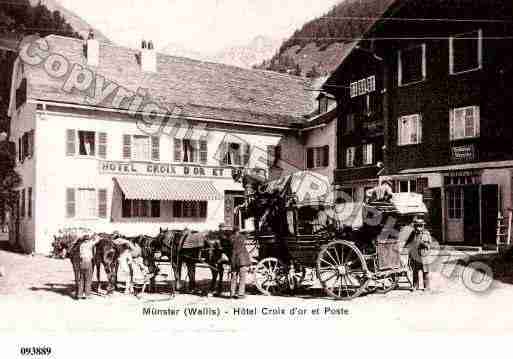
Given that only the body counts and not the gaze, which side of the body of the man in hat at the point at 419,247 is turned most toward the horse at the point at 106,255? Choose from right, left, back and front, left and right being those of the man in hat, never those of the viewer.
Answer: right

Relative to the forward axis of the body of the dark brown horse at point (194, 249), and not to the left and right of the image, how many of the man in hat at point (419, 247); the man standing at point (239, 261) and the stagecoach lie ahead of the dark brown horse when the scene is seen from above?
0

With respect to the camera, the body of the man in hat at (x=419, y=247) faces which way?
toward the camera

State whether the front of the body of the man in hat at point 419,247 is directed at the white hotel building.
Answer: no

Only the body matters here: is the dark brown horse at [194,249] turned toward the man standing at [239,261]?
no

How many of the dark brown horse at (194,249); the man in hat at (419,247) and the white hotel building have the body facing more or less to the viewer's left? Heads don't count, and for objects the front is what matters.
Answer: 1

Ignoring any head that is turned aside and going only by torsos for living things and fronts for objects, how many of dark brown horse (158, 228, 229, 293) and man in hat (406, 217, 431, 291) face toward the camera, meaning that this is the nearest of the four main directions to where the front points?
1

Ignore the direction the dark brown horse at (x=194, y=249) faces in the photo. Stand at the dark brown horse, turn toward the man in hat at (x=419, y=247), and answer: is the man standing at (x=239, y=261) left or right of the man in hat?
right

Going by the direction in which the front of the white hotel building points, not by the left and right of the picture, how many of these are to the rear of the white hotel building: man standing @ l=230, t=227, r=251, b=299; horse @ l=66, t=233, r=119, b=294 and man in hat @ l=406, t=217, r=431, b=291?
0

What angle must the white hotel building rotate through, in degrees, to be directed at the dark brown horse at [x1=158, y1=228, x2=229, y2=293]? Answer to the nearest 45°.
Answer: approximately 45° to its right

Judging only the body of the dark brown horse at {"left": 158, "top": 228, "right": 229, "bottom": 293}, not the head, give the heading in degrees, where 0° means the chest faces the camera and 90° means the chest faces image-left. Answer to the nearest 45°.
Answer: approximately 90°

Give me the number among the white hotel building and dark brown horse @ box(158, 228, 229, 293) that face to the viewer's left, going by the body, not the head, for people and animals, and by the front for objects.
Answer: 1

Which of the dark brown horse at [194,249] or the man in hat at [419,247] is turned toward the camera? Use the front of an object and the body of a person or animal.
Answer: the man in hat
